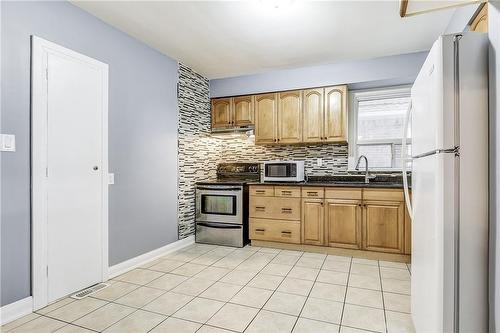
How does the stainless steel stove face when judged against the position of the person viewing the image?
facing the viewer and to the left of the viewer

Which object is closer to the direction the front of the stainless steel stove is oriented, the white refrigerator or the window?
the white refrigerator

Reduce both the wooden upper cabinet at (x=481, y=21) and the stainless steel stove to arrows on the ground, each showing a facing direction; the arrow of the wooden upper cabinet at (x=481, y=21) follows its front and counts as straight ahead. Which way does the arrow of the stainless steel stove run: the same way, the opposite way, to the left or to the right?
to the left

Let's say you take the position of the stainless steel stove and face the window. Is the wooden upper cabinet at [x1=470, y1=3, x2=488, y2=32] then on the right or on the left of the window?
right

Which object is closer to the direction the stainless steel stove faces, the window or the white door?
the white door

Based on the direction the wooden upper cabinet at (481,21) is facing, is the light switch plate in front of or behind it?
in front

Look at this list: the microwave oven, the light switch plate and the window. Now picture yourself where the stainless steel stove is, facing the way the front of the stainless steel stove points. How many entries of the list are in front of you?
1

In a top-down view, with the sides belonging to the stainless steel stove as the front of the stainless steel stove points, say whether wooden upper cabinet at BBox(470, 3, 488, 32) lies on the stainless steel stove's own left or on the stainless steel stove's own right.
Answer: on the stainless steel stove's own left

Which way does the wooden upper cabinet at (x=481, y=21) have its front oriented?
to the viewer's left

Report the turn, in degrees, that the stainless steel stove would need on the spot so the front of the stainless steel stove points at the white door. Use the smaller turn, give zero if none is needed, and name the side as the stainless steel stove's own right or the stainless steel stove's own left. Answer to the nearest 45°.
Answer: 0° — it already faces it

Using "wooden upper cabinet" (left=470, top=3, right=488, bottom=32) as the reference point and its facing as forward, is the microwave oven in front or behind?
in front

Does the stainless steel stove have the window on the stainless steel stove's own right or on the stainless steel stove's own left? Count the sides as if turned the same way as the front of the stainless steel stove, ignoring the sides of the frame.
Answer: on the stainless steel stove's own left

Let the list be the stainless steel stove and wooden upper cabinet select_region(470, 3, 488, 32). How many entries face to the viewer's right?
0

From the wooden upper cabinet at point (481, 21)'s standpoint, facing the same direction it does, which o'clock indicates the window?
The window is roughly at 2 o'clock from the wooden upper cabinet.

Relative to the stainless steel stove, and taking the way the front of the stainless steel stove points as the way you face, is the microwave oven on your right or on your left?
on your left

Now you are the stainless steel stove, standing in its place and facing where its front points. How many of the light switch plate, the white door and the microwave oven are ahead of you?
2
